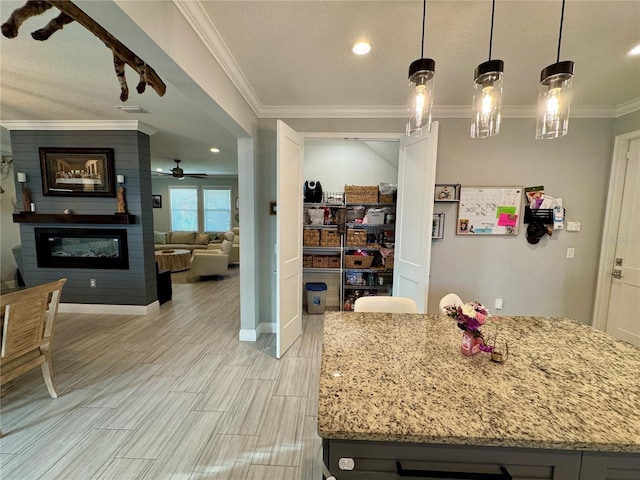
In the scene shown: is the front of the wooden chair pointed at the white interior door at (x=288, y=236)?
no

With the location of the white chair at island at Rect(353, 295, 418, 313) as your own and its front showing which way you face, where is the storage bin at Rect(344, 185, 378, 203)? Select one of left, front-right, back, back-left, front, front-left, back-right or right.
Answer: back

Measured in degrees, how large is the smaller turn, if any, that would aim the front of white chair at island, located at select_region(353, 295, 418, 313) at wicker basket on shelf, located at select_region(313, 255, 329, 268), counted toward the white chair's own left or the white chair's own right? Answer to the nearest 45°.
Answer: approximately 135° to the white chair's own right

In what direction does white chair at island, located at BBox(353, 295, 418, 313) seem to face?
toward the camera

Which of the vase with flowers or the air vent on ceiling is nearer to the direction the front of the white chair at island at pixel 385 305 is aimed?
the vase with flowers

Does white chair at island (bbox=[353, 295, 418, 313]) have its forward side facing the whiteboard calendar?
no

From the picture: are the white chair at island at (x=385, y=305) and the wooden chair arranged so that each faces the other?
no

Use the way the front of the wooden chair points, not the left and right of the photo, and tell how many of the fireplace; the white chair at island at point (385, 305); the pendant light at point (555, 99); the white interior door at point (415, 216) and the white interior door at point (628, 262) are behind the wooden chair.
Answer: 4

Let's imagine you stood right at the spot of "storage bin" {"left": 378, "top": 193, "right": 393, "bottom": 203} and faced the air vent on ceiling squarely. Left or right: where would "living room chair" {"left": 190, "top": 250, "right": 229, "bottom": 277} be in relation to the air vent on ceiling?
right

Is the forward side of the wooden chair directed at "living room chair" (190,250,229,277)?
no

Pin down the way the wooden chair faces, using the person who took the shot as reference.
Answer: facing away from the viewer and to the left of the viewer
